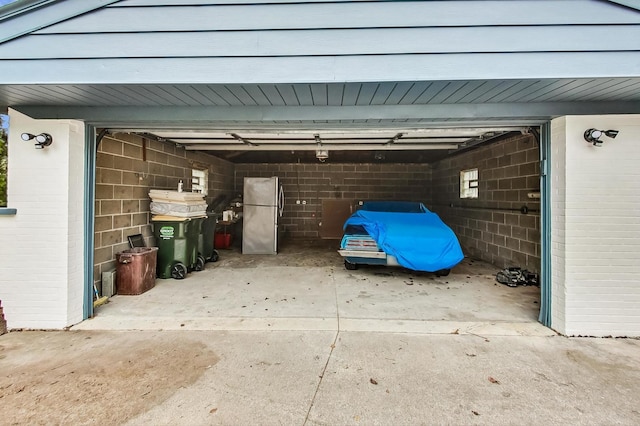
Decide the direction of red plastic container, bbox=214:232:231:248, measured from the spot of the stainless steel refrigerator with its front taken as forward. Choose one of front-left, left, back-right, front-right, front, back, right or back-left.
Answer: back-right

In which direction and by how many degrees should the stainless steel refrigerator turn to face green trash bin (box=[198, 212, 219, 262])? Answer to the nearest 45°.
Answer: approximately 45° to its right

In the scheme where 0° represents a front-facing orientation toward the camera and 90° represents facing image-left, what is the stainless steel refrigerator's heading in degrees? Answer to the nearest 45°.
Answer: approximately 0°

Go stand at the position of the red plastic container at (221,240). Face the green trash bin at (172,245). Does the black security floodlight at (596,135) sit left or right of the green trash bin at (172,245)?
left
